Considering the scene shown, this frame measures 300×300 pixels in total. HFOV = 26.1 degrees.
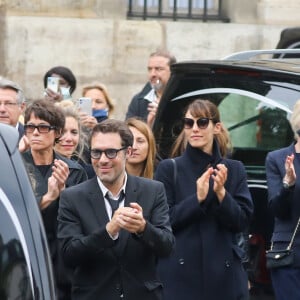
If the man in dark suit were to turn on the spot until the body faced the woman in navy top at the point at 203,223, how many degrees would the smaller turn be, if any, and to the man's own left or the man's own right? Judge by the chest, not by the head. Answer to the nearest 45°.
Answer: approximately 135° to the man's own left

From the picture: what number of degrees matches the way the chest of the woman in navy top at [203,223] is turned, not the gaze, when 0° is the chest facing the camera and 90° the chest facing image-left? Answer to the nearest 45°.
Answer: approximately 0°

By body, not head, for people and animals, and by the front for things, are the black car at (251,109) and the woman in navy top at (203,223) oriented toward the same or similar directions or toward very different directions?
very different directions

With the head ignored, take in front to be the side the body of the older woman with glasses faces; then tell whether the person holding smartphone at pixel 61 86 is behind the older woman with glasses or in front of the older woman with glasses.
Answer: behind

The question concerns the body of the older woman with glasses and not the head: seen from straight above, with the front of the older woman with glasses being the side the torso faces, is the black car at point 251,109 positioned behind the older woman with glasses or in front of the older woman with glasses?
behind

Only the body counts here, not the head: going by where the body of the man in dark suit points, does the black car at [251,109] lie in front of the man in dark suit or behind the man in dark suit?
behind

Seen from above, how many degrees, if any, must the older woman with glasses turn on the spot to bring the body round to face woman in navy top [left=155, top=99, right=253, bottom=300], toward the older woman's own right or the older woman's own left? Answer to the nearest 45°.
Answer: approximately 135° to the older woman's own left
